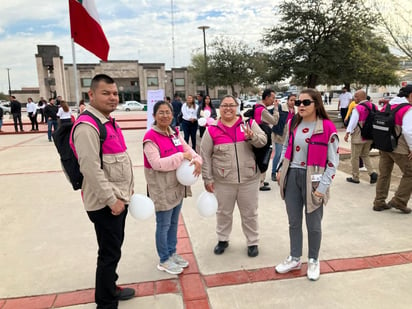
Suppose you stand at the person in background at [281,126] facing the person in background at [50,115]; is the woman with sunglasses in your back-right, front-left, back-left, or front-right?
back-left

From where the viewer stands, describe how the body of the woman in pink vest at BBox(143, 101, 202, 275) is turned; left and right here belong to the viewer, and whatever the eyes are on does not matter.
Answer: facing the viewer and to the right of the viewer

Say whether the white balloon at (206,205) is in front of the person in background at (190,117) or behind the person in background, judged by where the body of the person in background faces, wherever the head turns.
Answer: in front

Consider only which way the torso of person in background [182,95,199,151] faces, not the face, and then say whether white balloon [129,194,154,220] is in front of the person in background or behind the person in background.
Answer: in front

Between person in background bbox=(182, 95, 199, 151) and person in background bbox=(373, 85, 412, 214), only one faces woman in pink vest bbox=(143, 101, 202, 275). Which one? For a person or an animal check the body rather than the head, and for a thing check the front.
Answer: person in background bbox=(182, 95, 199, 151)

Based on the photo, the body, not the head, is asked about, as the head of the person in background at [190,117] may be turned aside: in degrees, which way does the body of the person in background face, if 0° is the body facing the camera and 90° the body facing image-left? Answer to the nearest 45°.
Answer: approximately 0°

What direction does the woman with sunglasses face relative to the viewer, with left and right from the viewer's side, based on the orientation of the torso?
facing the viewer and to the left of the viewer

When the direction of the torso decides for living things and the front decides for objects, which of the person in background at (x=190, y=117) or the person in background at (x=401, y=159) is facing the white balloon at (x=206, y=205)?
the person in background at (x=190, y=117)
